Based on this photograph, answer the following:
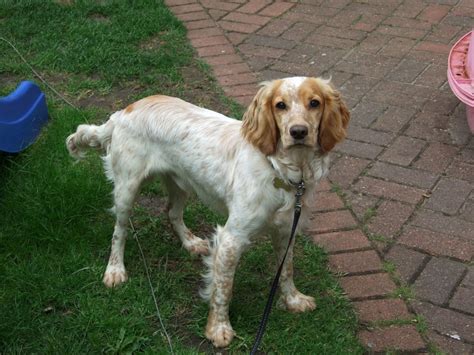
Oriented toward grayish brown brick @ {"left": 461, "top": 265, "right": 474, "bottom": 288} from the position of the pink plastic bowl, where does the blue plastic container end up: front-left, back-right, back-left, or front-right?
front-right

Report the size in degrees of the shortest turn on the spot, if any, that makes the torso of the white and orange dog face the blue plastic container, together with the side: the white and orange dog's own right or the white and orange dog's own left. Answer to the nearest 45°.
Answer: approximately 180°

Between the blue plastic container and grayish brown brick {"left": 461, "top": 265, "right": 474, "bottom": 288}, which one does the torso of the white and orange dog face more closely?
the grayish brown brick

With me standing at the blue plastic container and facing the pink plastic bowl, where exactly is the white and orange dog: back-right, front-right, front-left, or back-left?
front-right

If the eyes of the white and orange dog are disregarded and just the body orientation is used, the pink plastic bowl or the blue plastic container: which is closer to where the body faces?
the pink plastic bowl

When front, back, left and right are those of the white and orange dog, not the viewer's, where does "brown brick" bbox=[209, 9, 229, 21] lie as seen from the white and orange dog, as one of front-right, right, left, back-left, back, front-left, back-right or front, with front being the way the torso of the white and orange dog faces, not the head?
back-left

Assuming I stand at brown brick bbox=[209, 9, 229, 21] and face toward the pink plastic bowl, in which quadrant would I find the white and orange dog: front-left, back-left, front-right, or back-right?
front-right

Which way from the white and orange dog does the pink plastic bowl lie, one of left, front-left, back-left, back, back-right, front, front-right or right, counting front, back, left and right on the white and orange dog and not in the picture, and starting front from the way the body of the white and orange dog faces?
left

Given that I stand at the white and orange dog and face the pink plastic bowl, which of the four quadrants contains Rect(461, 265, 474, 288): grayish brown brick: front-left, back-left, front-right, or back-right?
front-right

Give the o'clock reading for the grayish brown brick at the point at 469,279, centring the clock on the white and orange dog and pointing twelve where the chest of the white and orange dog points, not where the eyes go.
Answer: The grayish brown brick is roughly at 11 o'clock from the white and orange dog.

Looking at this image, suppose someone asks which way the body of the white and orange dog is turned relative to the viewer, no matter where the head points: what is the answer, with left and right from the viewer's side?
facing the viewer and to the right of the viewer

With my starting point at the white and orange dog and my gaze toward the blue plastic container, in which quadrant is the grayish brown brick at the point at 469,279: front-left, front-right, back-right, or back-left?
back-right
